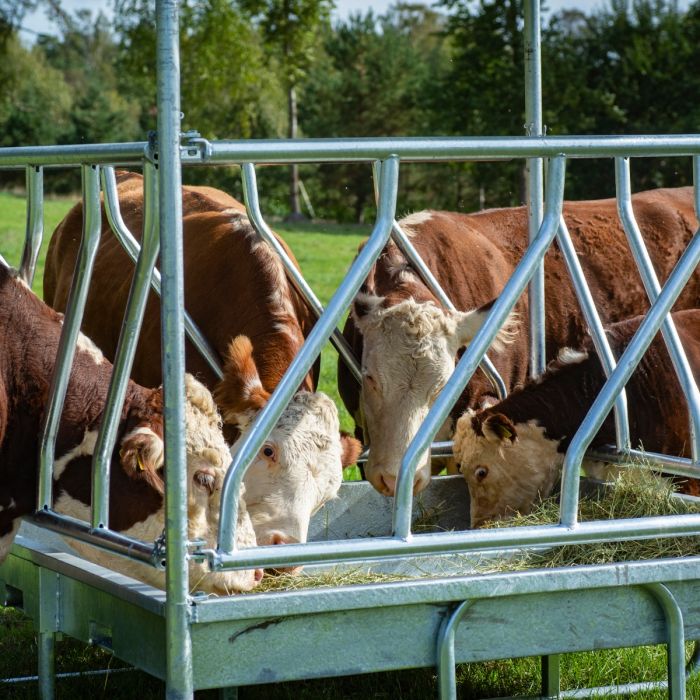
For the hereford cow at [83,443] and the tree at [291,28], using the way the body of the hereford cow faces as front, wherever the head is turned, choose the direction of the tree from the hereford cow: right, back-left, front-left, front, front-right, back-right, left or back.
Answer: left

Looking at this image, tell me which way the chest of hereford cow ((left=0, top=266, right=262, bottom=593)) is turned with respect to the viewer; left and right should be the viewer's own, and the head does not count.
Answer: facing to the right of the viewer

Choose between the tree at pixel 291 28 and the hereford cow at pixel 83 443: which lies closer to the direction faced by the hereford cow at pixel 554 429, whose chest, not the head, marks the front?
the hereford cow

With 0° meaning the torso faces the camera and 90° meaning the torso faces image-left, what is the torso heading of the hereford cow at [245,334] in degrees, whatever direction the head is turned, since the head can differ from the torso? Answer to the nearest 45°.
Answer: approximately 315°

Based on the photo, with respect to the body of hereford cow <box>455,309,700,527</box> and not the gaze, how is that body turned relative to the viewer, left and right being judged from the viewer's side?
facing to the left of the viewer
